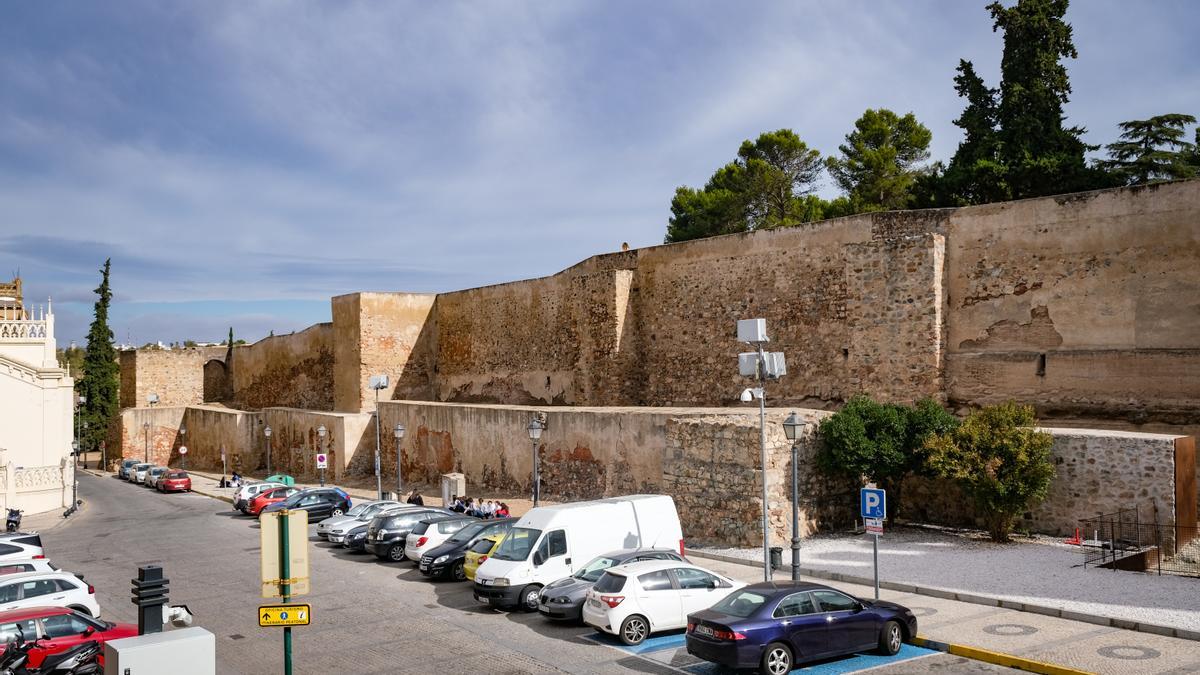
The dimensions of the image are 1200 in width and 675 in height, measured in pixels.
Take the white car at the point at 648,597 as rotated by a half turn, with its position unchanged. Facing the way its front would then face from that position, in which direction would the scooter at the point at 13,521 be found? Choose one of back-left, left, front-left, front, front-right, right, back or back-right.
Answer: right

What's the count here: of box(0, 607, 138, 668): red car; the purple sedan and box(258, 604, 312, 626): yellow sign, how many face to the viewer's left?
0

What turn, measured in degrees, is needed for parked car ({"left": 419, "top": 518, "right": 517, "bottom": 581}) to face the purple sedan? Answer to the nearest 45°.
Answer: approximately 90° to its left

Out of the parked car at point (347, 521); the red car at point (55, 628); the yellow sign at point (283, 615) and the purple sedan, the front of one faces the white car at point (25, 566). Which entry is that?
the parked car

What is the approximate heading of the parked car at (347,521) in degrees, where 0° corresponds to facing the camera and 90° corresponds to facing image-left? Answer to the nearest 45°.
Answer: approximately 45°

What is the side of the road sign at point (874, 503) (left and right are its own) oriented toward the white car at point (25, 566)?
right

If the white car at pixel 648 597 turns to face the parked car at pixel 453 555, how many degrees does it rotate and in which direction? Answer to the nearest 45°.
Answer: approximately 90° to its left

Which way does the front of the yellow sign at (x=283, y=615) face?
toward the camera

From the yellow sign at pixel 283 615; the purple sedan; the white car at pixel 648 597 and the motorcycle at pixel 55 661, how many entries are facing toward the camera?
1

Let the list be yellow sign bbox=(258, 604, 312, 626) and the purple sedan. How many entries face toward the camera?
1

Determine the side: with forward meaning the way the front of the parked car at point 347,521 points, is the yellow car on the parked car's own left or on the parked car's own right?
on the parked car's own left

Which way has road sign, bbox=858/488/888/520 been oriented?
toward the camera

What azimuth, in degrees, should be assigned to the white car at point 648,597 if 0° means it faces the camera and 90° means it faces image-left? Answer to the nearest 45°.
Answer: approximately 225°

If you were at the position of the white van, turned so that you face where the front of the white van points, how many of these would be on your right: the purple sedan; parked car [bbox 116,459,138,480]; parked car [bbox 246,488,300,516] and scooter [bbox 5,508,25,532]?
3

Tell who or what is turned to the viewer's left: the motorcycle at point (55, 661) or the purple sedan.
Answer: the motorcycle

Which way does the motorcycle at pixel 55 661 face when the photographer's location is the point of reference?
facing to the left of the viewer
